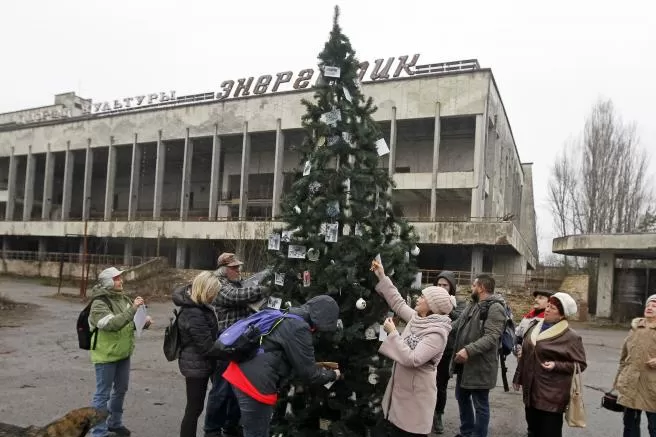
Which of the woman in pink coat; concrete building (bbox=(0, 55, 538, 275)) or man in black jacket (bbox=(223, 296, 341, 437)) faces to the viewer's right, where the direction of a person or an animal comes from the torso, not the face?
the man in black jacket

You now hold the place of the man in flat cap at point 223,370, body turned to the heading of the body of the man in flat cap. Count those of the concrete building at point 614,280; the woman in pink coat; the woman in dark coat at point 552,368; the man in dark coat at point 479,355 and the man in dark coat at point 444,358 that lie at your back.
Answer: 0

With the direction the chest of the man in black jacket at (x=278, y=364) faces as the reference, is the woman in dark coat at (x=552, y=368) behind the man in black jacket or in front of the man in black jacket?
in front

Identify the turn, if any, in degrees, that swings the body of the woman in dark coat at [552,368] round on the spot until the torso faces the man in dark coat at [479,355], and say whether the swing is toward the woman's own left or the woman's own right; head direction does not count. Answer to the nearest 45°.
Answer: approximately 90° to the woman's own right

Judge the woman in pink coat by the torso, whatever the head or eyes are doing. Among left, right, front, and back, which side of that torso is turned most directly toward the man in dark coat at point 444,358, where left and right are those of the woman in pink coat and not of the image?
right

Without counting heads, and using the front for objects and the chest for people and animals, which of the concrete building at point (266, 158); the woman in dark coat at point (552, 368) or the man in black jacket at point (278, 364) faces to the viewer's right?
the man in black jacket

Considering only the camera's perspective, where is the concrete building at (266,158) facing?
facing the viewer and to the left of the viewer

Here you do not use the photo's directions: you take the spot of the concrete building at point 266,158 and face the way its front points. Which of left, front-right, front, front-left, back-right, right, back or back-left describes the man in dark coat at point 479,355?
front-left

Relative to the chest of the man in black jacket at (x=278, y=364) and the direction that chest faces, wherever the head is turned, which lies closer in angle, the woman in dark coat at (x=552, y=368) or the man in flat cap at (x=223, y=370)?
the woman in dark coat

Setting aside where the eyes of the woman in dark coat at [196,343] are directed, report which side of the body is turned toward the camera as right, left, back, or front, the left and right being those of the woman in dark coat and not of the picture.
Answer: right

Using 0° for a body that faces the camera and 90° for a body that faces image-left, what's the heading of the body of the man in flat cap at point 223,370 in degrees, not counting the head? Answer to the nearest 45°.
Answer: approximately 270°
